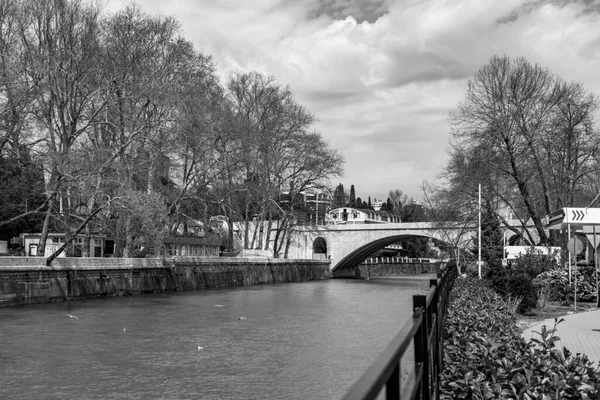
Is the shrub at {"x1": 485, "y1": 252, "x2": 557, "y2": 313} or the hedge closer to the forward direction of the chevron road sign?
the hedge

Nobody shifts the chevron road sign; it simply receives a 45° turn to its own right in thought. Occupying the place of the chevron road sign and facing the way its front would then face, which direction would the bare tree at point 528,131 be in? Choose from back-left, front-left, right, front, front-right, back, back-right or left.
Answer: back-right

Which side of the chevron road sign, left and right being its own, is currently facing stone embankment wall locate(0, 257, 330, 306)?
right

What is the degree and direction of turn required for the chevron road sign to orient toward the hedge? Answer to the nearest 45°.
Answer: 0° — it already faces it

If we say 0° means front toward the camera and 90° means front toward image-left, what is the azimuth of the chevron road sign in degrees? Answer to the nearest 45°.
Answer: approximately 0°
